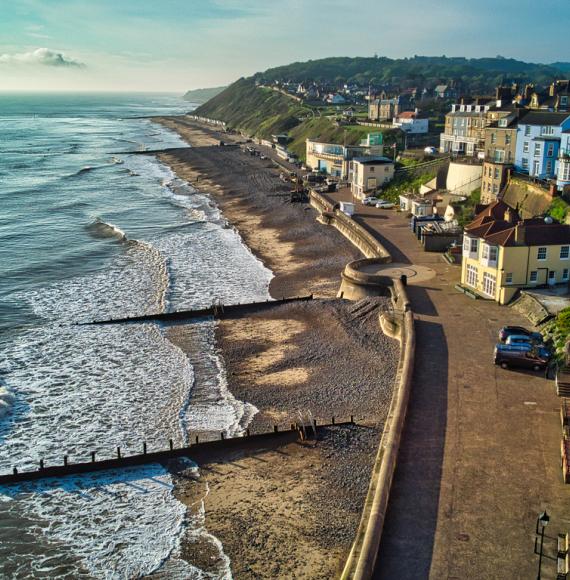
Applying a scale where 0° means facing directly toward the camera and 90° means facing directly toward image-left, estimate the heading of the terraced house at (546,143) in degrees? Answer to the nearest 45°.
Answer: approximately 45°

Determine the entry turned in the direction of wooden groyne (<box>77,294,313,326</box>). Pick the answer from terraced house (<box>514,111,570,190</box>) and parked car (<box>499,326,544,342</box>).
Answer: the terraced house
